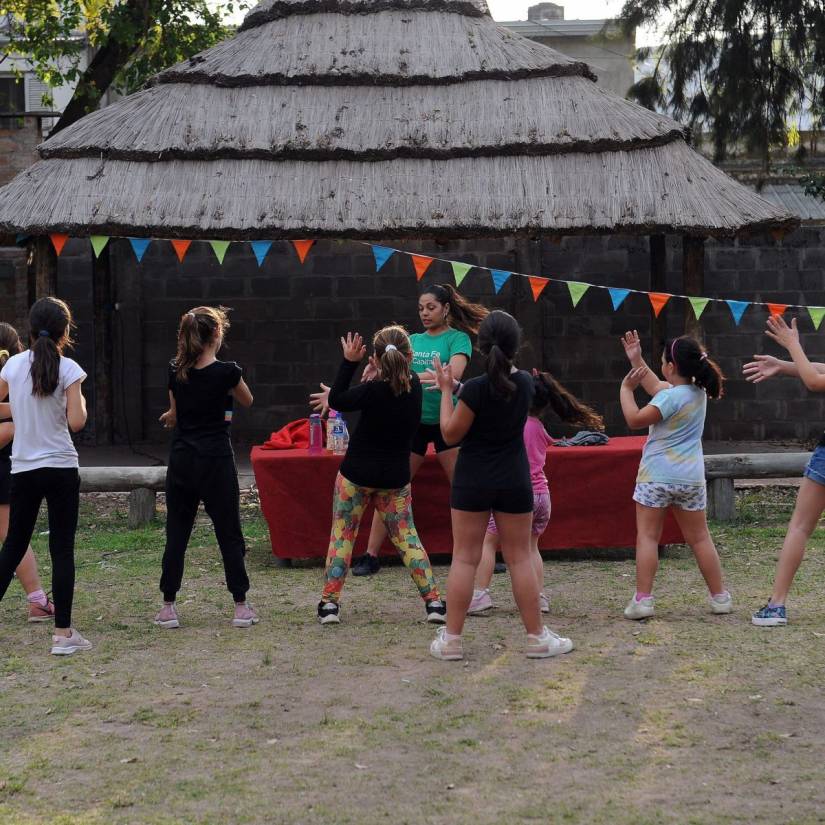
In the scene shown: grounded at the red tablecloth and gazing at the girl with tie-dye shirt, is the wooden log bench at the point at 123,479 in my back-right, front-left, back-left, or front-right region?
back-right

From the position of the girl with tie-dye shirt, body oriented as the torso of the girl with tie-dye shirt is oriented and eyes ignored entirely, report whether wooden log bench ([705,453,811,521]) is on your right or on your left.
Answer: on your right

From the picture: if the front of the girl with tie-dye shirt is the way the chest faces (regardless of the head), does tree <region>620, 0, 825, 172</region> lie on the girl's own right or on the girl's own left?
on the girl's own right

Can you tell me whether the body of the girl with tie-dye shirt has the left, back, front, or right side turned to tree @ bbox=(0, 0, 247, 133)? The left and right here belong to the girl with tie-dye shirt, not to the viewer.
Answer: front

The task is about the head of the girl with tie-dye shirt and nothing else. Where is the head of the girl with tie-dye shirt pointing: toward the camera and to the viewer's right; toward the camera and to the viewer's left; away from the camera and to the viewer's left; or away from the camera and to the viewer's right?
away from the camera and to the viewer's left

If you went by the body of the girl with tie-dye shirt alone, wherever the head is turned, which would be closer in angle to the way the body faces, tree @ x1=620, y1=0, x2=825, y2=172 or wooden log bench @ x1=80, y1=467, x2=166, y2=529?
the wooden log bench

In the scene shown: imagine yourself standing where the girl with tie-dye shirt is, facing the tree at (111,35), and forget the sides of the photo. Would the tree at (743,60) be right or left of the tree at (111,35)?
right

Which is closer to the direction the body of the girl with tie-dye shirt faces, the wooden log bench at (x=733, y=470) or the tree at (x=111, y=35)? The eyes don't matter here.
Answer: the tree

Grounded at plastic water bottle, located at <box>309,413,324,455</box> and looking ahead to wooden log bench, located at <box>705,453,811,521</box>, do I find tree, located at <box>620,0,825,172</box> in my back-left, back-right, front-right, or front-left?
front-left

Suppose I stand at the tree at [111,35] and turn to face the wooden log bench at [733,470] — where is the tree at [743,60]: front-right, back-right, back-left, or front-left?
front-left

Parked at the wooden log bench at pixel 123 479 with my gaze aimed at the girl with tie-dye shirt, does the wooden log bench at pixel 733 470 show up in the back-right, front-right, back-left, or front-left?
front-left

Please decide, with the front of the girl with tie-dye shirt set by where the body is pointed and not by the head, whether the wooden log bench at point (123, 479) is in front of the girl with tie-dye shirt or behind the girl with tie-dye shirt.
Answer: in front

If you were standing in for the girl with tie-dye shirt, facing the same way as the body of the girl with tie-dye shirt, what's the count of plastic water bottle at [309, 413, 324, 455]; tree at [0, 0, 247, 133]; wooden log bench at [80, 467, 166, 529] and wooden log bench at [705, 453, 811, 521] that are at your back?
0

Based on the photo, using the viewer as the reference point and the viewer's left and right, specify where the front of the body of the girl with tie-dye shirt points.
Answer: facing away from the viewer and to the left of the viewer

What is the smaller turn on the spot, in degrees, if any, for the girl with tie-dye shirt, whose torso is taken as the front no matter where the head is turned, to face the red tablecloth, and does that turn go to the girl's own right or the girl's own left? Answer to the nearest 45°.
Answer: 0° — they already face it

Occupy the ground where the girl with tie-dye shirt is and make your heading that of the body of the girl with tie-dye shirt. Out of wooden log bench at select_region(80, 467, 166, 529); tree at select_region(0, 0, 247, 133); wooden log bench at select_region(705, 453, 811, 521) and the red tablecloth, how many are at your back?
0
